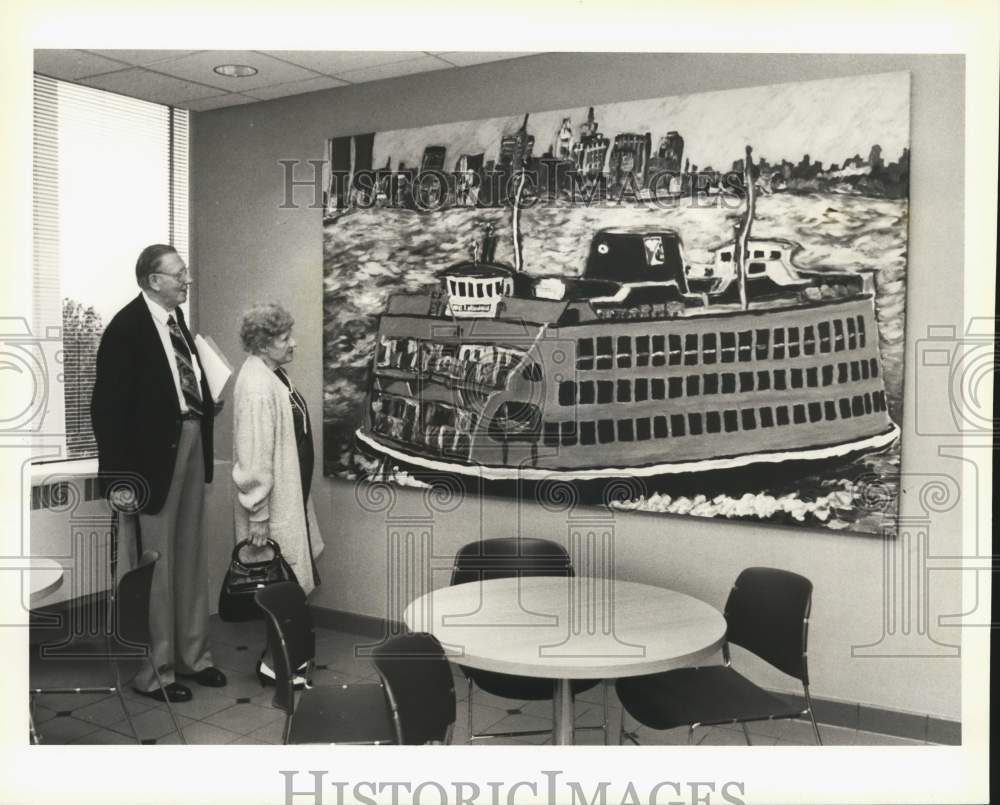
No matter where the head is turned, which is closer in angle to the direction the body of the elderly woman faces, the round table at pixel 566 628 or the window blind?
the round table

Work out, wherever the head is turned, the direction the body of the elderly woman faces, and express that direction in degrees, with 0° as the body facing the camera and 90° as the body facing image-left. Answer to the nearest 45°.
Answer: approximately 270°

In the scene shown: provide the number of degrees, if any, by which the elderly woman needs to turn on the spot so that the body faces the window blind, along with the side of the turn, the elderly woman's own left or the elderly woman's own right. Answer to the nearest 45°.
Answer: approximately 135° to the elderly woman's own left

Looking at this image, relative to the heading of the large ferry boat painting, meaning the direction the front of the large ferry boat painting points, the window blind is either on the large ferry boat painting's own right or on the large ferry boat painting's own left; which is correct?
on the large ferry boat painting's own right

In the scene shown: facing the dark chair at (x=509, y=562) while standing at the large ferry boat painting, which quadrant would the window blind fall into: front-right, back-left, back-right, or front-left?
front-right

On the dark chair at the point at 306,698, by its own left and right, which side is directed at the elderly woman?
left

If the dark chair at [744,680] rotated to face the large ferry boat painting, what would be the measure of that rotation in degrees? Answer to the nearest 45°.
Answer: approximately 135° to its right

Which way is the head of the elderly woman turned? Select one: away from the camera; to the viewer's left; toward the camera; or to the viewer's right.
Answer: to the viewer's right

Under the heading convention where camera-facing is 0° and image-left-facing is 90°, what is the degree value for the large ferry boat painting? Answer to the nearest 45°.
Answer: approximately 45°

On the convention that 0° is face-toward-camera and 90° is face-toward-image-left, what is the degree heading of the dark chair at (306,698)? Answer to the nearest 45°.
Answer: approximately 270°

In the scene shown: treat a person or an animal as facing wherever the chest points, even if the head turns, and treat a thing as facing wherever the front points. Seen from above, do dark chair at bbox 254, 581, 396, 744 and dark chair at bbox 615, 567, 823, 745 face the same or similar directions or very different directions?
very different directions

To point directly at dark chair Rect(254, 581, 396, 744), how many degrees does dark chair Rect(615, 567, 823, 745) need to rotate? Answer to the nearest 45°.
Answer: approximately 45° to its right
